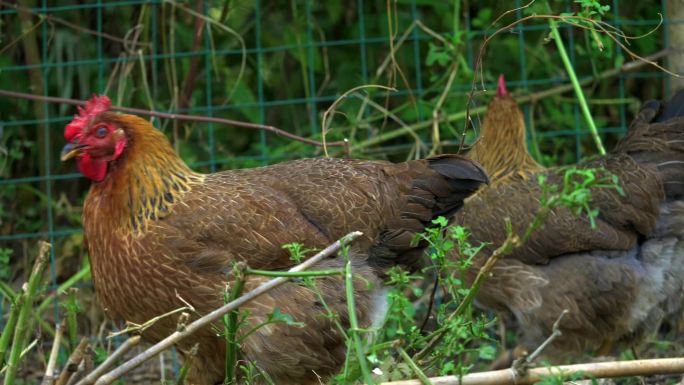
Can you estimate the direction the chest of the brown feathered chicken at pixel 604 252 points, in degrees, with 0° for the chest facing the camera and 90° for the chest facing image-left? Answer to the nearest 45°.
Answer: approximately 90°

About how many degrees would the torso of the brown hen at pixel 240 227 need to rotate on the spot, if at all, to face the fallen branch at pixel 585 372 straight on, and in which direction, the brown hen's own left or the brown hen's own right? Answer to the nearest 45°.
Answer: approximately 135° to the brown hen's own left

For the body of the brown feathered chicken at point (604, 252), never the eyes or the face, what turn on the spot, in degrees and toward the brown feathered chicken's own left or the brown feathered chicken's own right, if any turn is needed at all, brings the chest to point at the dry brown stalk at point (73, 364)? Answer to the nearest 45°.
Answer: approximately 45° to the brown feathered chicken's own left

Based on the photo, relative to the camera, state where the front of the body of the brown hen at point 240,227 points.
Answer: to the viewer's left

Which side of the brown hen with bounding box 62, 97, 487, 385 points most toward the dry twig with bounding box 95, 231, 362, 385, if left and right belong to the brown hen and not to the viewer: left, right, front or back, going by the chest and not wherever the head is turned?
left

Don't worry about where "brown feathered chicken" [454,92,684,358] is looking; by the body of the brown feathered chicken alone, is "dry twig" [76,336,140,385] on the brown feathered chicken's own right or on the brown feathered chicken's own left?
on the brown feathered chicken's own left
